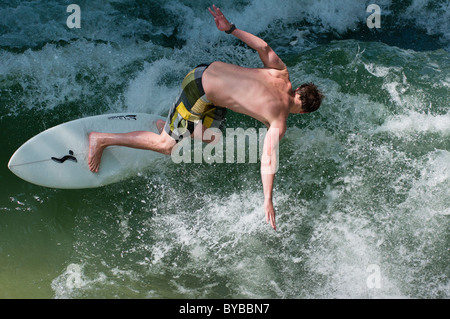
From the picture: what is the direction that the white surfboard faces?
to the viewer's left
